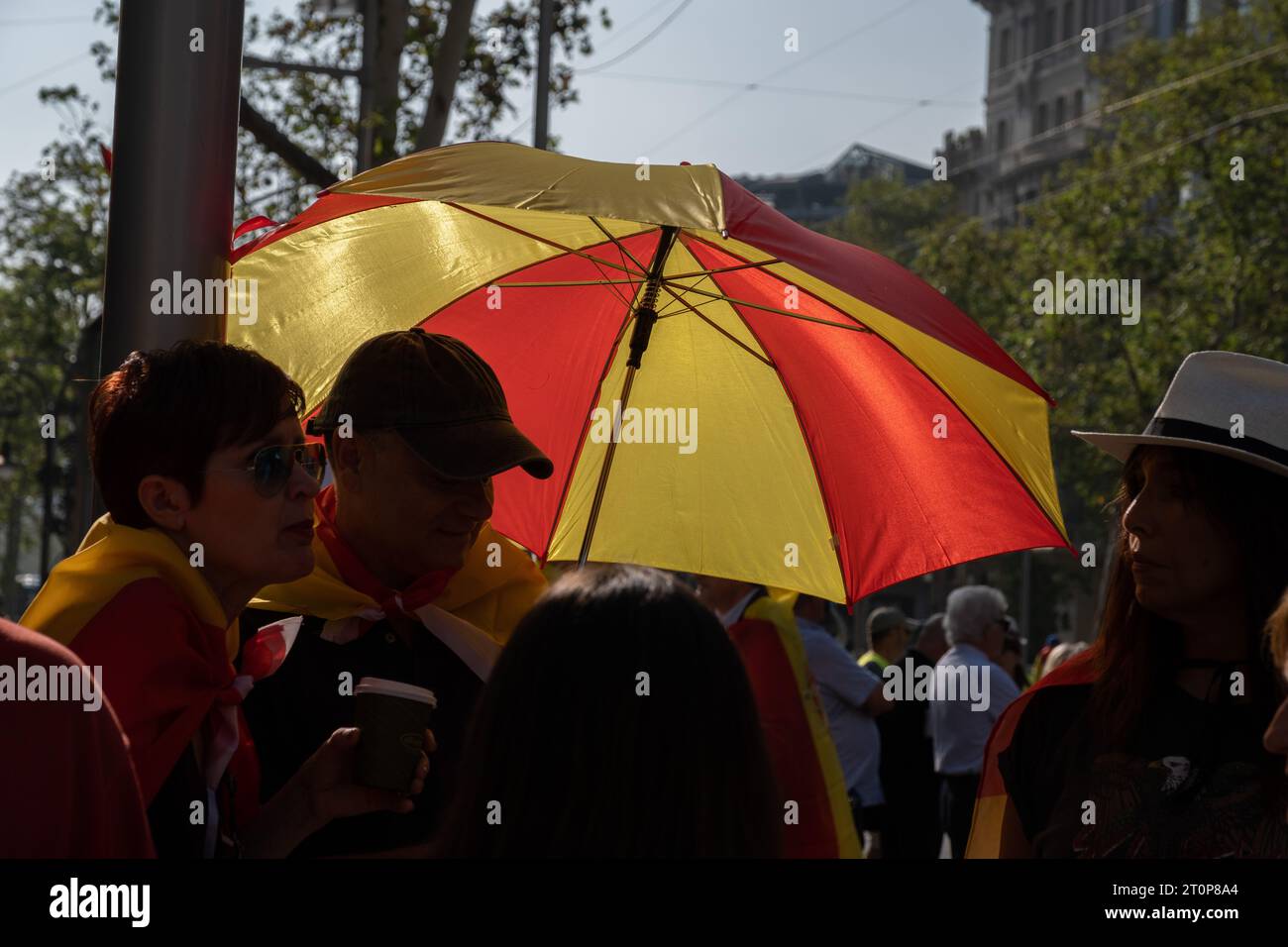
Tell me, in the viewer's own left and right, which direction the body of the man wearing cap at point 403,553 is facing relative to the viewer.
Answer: facing the viewer and to the right of the viewer

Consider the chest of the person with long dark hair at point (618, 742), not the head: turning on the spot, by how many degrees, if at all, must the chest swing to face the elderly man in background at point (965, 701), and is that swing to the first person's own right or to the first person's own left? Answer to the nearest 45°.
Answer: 0° — they already face them

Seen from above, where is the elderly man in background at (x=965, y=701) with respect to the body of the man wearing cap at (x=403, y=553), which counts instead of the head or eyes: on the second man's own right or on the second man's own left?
on the second man's own left

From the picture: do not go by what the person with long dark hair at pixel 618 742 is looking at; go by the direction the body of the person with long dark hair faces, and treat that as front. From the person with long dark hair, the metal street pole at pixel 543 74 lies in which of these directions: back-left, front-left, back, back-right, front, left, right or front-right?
front

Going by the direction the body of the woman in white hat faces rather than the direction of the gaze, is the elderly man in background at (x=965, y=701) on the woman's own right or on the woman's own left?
on the woman's own right

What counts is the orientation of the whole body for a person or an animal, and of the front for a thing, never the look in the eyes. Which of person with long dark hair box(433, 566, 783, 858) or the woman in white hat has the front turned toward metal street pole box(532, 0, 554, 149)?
the person with long dark hair

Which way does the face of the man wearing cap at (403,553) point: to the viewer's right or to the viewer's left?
to the viewer's right

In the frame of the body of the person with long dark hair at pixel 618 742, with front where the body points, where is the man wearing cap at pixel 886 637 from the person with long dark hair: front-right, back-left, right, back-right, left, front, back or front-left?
front

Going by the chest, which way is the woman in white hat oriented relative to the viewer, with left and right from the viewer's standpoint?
facing the viewer and to the left of the viewer

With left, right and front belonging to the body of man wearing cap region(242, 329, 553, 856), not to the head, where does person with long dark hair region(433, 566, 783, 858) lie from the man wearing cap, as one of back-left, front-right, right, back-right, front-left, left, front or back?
front-right

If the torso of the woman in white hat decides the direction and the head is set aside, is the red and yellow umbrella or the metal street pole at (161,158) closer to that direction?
the metal street pole

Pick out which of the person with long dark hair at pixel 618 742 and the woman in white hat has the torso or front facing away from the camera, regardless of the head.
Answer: the person with long dark hair

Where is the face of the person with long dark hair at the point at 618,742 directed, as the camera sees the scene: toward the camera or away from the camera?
away from the camera

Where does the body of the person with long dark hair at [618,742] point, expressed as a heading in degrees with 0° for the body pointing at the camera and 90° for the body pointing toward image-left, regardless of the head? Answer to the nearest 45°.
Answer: approximately 180°

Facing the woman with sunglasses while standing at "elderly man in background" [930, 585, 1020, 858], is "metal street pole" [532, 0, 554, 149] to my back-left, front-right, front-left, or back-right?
back-right

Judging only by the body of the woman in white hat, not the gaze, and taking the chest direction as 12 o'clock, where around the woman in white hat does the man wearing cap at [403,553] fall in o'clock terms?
The man wearing cap is roughly at 1 o'clock from the woman in white hat.
